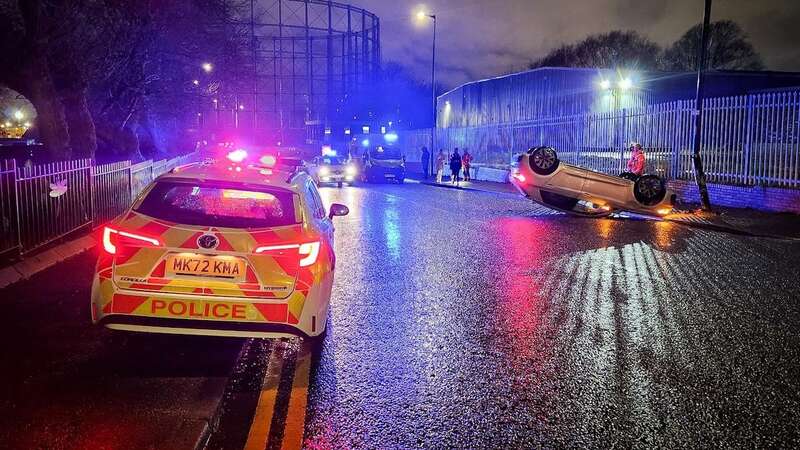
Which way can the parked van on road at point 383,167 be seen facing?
toward the camera

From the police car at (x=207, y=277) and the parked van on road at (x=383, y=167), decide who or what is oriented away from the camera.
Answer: the police car

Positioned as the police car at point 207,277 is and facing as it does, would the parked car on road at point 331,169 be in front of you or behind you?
in front

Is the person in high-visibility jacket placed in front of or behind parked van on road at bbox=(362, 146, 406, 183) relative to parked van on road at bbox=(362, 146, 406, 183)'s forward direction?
in front

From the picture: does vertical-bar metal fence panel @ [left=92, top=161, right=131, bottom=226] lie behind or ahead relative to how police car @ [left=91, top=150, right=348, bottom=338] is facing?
ahead

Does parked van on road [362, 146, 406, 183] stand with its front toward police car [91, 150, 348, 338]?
yes

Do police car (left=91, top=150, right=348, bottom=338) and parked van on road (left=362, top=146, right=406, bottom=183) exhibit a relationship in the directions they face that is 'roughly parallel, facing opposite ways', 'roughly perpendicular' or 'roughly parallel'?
roughly parallel, facing opposite ways

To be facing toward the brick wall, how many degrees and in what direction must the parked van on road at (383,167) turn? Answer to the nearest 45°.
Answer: approximately 45° to its left

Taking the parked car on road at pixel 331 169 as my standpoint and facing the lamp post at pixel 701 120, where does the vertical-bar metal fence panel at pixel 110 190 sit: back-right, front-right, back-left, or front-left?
front-right

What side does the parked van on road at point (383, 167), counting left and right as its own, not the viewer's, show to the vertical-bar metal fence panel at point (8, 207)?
front

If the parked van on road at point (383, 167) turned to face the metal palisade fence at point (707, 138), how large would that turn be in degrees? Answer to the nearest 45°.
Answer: approximately 45° to its left

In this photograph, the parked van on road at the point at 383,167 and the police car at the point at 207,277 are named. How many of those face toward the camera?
1

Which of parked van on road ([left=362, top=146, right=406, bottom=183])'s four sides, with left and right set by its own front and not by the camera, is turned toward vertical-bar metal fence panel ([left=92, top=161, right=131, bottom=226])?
front

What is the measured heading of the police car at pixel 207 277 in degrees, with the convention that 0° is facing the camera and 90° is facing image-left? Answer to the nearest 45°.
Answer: approximately 180°

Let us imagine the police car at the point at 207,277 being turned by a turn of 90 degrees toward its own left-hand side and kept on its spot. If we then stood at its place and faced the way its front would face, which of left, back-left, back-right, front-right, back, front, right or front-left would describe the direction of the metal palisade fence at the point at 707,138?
back-right
